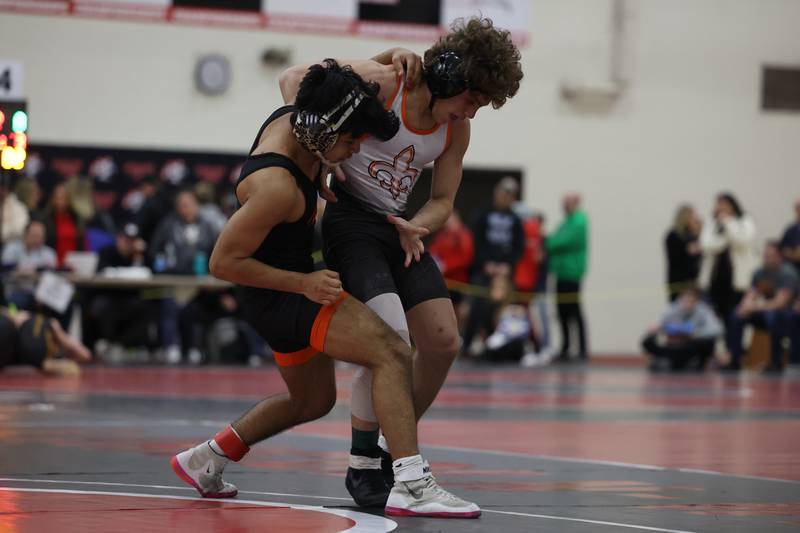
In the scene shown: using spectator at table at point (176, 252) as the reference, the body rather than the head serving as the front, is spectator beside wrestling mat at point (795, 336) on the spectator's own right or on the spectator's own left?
on the spectator's own left

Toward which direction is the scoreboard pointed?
toward the camera

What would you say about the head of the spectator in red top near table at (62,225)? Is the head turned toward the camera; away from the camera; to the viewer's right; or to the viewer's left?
toward the camera

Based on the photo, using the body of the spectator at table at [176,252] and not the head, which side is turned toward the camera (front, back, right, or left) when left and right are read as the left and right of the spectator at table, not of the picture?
front

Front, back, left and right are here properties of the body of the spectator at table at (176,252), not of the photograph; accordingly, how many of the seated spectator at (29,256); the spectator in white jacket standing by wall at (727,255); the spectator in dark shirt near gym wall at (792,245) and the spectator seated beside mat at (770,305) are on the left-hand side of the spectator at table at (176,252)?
3

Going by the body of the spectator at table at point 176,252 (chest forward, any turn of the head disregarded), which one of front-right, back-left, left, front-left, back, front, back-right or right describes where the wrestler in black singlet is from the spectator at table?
front

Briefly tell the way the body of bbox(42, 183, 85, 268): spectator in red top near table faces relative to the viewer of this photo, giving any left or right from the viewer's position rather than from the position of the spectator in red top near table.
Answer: facing the viewer

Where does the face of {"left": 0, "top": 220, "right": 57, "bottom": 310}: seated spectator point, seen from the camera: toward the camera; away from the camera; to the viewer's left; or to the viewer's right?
toward the camera
